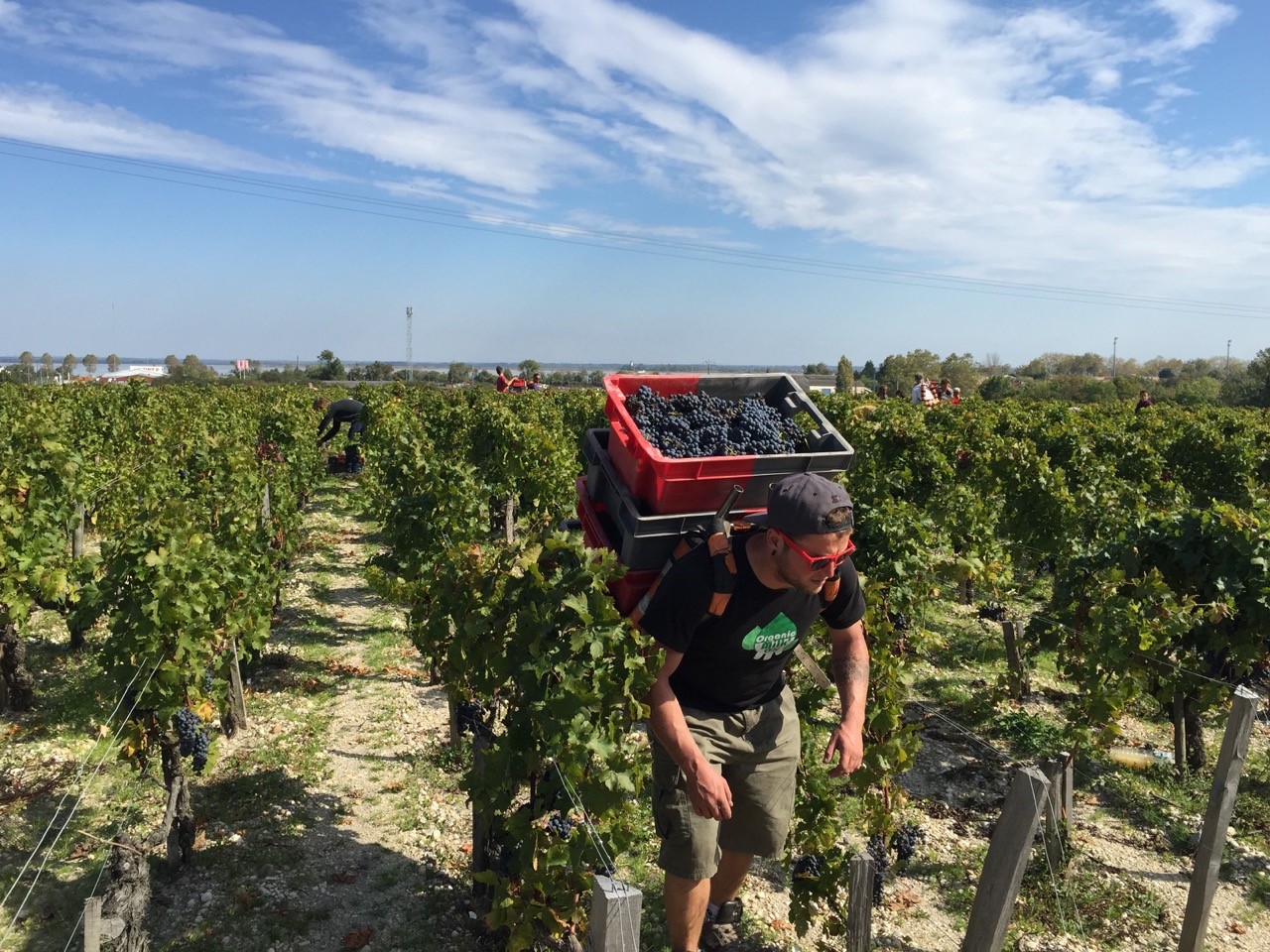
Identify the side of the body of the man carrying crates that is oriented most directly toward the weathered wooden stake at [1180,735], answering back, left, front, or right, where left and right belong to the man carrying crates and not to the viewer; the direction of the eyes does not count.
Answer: left

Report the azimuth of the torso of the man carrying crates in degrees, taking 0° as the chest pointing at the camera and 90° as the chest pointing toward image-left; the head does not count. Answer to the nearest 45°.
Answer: approximately 315°

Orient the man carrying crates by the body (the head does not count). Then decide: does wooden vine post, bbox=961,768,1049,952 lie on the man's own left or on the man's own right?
on the man's own left

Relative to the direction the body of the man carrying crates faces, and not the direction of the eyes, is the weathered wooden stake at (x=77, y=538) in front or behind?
behind

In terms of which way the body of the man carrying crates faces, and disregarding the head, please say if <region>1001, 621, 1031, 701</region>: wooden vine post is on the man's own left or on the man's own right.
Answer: on the man's own left

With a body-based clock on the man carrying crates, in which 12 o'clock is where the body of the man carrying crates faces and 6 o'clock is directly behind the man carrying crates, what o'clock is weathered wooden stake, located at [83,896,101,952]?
The weathered wooden stake is roughly at 4 o'clock from the man carrying crates.

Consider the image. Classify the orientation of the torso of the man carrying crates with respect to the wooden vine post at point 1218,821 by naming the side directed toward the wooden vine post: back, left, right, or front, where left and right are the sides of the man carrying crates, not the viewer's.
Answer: left
